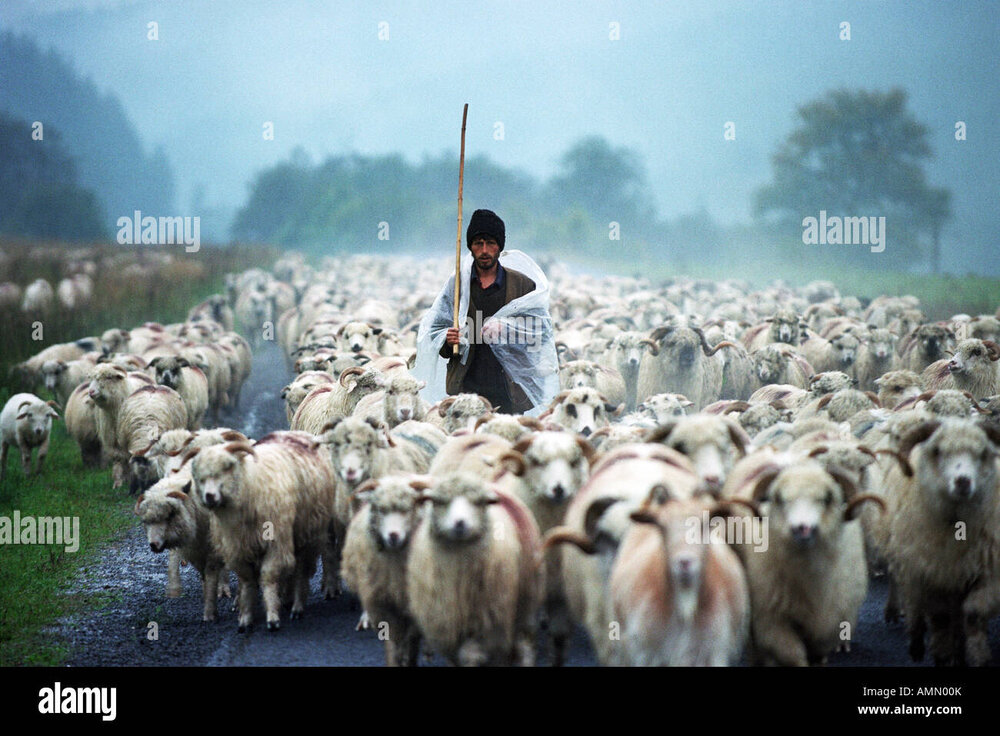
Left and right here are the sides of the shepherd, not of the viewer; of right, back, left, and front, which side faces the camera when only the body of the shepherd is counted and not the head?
front

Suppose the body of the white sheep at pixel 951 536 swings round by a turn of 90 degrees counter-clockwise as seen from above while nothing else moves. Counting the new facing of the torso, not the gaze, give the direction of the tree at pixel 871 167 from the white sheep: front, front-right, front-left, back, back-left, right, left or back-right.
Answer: left

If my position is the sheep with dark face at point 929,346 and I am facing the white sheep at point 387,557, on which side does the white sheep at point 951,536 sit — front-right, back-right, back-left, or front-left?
front-left

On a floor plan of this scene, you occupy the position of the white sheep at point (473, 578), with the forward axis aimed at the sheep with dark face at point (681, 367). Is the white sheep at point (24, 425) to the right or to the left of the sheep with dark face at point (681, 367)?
left

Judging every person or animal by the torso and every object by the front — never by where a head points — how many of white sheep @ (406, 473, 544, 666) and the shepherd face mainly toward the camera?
2

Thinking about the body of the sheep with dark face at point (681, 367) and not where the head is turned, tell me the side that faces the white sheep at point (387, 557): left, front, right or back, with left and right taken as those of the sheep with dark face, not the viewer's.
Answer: front

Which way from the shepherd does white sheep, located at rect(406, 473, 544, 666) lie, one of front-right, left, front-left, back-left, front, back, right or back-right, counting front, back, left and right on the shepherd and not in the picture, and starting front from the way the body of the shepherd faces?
front

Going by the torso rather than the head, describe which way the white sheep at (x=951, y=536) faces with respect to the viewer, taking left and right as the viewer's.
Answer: facing the viewer

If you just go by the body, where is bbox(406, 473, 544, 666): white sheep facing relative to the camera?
toward the camera

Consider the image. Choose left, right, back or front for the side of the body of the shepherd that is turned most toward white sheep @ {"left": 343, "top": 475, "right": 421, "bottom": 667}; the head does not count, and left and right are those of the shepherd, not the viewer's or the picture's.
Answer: front

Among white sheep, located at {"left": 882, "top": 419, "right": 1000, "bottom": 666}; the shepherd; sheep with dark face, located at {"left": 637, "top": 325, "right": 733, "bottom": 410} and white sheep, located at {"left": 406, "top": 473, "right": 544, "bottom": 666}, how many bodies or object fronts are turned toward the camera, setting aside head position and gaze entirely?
4

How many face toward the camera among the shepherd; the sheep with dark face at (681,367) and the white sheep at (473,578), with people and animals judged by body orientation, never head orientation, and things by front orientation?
3
